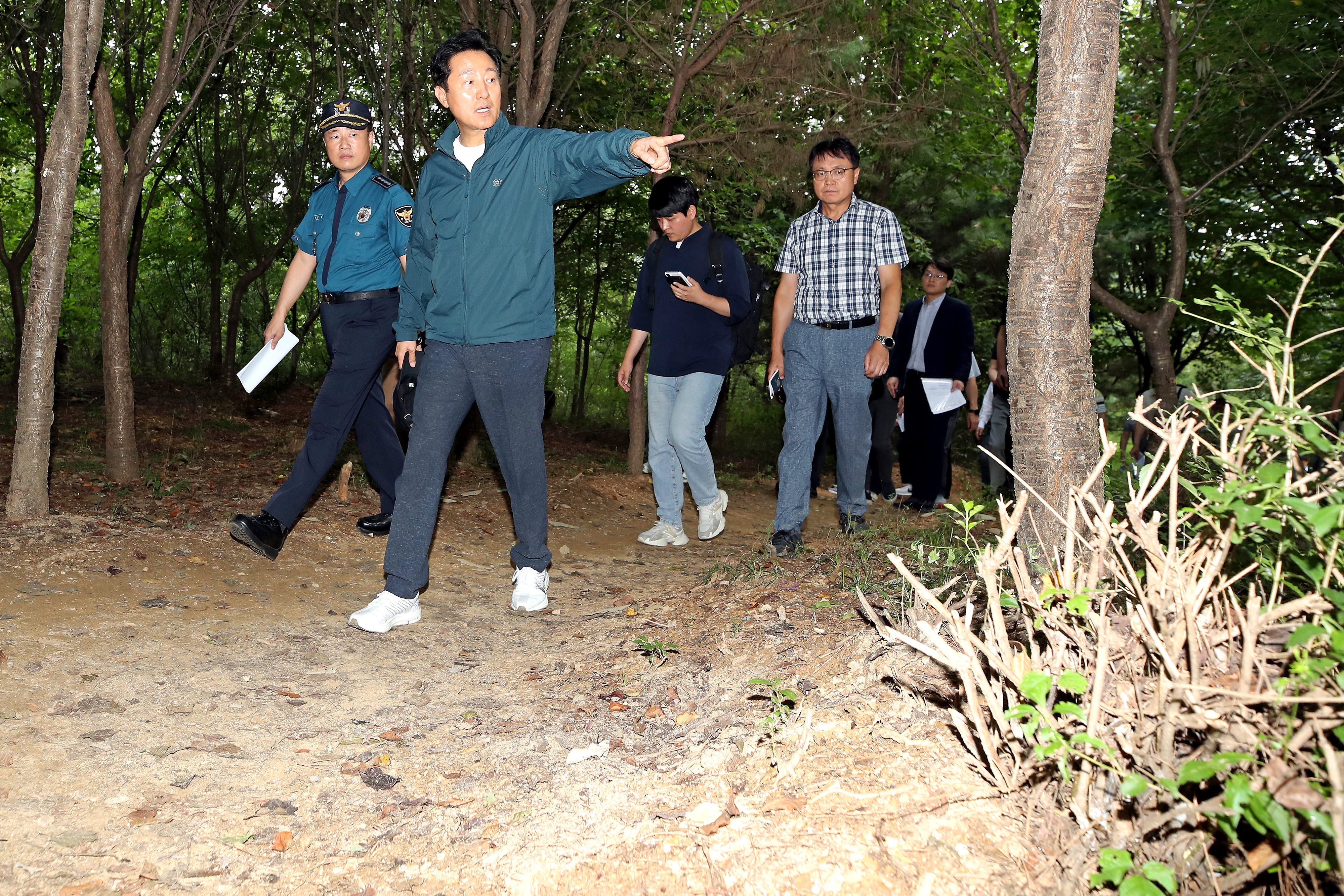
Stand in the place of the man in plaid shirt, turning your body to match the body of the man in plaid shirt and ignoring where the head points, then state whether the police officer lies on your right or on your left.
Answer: on your right

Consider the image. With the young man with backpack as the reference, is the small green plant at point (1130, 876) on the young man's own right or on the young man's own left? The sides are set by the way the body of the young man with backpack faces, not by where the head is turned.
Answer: on the young man's own left

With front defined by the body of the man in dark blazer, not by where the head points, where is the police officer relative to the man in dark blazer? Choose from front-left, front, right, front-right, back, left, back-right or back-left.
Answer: front

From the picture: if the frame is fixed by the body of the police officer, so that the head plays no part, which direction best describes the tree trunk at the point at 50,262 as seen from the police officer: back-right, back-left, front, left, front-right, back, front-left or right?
front-right

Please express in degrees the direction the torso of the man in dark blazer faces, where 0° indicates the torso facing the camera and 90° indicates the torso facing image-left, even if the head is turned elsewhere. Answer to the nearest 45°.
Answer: approximately 45°

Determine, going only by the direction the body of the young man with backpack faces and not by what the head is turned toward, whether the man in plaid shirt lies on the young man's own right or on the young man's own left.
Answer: on the young man's own left

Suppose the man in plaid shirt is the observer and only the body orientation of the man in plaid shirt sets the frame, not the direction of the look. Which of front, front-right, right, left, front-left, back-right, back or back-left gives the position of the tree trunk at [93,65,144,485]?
right

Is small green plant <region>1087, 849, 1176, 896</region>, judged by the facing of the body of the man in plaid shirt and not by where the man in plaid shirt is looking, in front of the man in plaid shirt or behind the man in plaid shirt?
in front

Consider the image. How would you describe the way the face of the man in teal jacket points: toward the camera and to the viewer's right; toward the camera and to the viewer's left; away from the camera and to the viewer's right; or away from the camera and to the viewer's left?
toward the camera and to the viewer's right

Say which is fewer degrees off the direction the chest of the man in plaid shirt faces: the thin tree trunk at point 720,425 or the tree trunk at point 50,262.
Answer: the tree trunk

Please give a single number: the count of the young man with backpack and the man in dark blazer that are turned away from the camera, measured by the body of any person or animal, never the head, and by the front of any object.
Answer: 0
